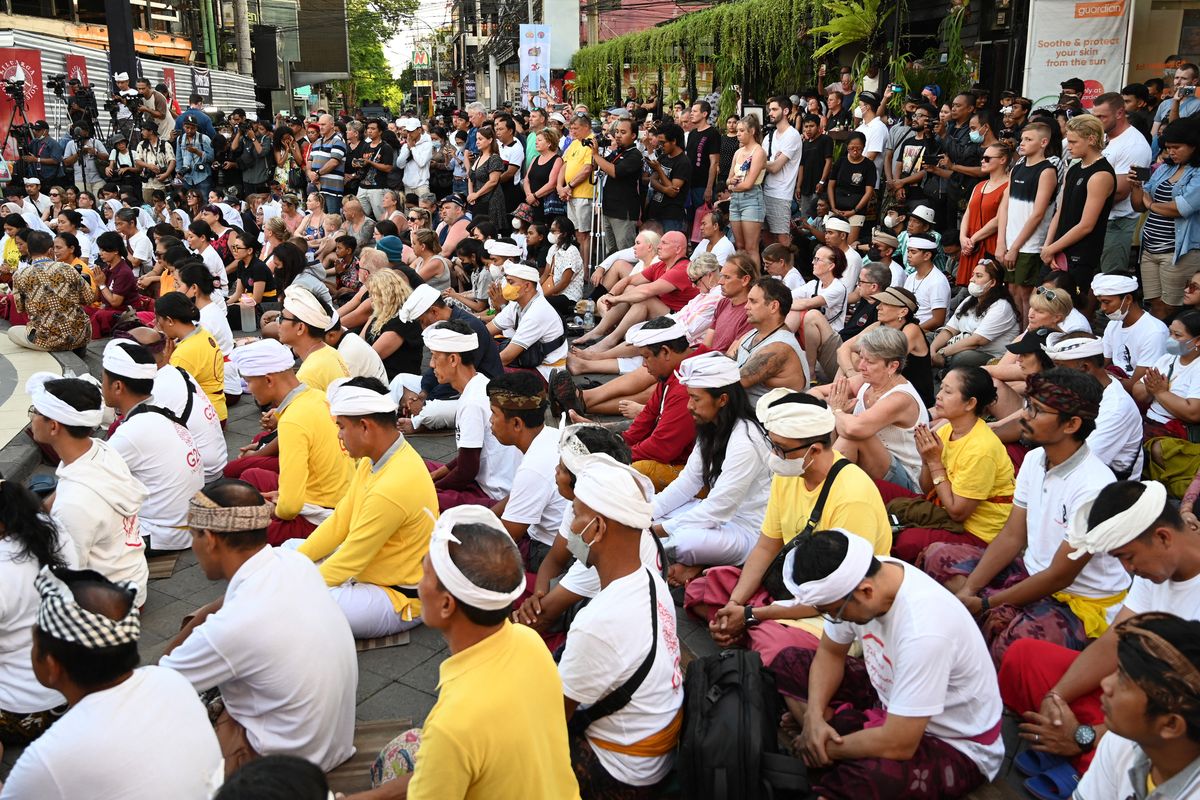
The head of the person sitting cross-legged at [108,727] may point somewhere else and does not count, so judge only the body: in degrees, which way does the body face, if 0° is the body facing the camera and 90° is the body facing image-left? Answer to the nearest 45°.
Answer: approximately 135°

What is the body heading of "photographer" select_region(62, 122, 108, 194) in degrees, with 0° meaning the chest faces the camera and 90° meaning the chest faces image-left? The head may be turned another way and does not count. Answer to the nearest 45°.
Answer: approximately 0°

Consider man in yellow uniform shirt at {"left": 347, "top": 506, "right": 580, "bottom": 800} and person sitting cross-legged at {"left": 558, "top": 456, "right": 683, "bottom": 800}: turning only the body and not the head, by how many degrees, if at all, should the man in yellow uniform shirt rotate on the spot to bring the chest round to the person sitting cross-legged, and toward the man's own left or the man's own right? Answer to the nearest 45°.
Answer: approximately 90° to the man's own right

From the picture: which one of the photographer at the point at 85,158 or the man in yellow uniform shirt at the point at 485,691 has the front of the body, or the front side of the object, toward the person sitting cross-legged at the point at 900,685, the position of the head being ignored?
the photographer

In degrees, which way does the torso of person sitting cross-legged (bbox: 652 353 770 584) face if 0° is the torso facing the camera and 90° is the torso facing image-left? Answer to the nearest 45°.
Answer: approximately 90°

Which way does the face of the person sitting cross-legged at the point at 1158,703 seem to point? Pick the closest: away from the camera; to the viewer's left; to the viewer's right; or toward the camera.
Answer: to the viewer's left

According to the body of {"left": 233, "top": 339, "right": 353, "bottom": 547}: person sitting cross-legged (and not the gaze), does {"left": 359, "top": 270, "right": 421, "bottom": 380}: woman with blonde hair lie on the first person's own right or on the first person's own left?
on the first person's own right

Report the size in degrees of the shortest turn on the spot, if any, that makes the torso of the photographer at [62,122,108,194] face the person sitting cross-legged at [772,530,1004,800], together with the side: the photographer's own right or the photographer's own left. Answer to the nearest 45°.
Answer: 0° — they already face them

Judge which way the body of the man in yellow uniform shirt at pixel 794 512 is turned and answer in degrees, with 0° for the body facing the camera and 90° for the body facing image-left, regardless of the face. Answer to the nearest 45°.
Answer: approximately 45°
